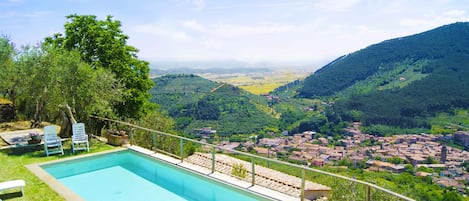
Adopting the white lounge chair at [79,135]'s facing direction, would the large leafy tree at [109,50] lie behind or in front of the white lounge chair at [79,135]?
behind

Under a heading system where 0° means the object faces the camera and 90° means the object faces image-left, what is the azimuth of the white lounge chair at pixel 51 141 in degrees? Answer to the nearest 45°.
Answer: approximately 315°

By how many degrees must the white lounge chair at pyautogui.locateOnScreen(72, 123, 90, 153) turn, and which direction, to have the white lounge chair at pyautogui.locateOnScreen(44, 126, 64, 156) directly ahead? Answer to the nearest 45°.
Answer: approximately 90° to its right

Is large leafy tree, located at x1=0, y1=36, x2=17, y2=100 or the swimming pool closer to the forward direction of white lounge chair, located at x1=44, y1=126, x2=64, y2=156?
the swimming pool

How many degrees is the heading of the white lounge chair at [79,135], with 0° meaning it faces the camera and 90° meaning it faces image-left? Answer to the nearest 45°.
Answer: approximately 0°

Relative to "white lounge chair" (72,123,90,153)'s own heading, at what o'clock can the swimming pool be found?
The swimming pool is roughly at 11 o'clock from the white lounge chair.

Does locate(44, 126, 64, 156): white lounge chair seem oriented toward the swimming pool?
yes
